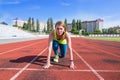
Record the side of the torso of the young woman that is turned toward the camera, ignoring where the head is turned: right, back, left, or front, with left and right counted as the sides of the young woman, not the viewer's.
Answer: front
